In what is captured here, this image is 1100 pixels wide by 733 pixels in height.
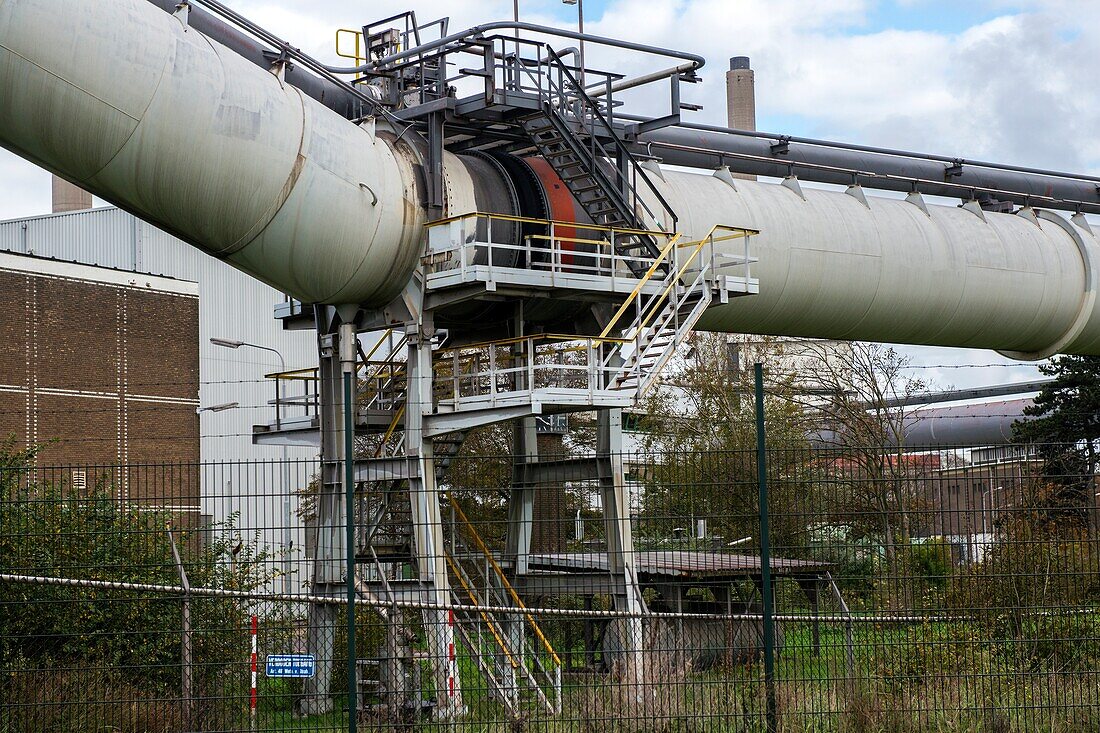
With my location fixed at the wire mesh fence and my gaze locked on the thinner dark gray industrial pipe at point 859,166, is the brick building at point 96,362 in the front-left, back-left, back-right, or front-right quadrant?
front-left

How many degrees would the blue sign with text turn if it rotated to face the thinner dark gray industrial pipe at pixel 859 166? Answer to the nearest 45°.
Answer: approximately 135° to its left

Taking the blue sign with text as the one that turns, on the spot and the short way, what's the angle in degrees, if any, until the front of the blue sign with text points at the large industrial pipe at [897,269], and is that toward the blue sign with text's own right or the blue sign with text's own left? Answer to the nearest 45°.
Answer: approximately 135° to the blue sign with text's own left

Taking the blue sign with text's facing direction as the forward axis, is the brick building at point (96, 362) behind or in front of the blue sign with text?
behind

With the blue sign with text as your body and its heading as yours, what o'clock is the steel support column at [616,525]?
The steel support column is roughly at 7 o'clock from the blue sign with text.

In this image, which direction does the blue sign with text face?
toward the camera

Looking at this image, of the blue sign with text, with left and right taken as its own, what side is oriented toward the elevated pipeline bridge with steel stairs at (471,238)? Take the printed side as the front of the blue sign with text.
back

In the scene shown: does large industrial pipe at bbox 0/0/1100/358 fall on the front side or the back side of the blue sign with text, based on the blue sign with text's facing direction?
on the back side
